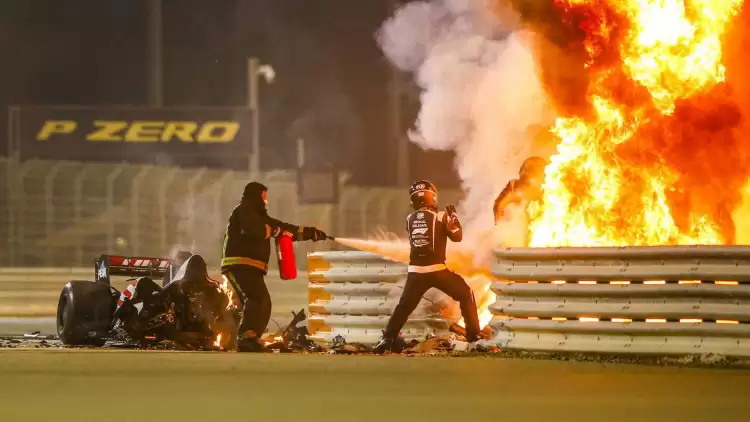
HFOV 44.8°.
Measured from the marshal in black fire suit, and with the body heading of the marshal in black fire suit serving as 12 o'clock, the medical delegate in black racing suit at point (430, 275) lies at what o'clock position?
The medical delegate in black racing suit is roughly at 1 o'clock from the marshal in black fire suit.

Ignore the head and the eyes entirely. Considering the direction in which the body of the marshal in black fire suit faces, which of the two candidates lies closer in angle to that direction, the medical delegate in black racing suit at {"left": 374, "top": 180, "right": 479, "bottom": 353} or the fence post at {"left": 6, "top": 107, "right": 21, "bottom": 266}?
the medical delegate in black racing suit

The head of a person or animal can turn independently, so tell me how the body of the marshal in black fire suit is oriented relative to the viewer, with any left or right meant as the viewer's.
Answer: facing to the right of the viewer

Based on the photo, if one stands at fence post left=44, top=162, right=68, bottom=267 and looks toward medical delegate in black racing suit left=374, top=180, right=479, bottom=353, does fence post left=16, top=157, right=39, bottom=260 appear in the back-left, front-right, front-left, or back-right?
back-right

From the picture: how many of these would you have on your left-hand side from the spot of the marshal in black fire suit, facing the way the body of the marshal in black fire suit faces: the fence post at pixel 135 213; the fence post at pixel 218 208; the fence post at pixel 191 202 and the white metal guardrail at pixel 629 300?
3

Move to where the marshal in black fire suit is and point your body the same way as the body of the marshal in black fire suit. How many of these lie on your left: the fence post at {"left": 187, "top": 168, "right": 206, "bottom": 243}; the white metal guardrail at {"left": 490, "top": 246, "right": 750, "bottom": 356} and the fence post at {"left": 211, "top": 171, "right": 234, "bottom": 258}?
2

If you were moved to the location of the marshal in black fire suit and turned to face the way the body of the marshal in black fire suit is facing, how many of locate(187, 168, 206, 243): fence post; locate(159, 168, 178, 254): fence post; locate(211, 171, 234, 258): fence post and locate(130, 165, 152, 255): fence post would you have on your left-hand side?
4

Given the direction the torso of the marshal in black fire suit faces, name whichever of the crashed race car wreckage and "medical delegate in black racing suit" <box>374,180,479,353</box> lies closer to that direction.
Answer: the medical delegate in black racing suit

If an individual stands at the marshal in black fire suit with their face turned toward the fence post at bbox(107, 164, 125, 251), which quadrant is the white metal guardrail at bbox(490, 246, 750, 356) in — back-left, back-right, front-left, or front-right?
back-right

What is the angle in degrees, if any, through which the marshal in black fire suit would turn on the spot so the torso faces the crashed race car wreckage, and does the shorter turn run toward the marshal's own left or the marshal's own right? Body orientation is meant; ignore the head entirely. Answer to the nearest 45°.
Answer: approximately 135° to the marshal's own left
